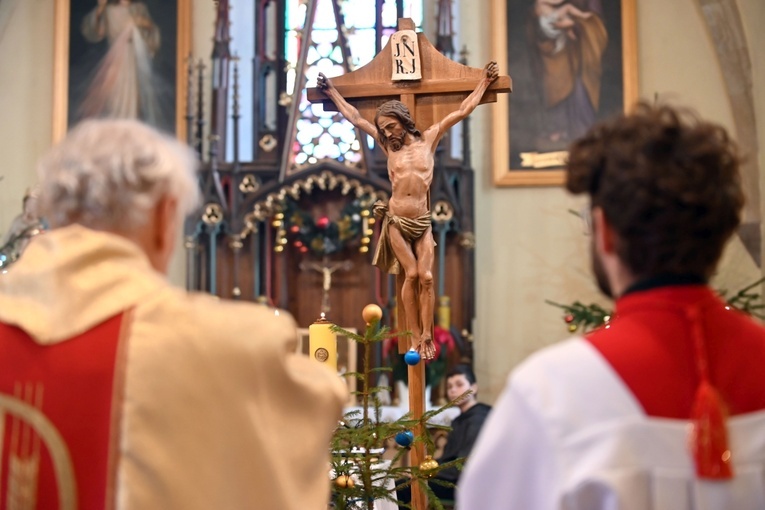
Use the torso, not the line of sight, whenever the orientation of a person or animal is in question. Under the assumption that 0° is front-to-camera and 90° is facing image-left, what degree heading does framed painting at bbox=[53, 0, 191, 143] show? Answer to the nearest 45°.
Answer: approximately 0°

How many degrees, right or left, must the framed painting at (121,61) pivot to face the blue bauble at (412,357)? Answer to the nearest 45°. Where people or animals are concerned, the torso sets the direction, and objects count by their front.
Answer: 0° — it already faces it

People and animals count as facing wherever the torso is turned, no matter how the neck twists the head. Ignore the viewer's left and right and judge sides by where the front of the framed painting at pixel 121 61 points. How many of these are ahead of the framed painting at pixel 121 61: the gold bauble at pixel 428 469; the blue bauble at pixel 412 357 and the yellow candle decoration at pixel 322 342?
3

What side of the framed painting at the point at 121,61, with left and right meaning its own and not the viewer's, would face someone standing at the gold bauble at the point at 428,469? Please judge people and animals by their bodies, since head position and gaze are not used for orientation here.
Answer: front

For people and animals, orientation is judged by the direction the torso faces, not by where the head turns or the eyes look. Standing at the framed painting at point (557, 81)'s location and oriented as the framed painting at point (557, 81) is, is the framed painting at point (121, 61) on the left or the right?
on its right

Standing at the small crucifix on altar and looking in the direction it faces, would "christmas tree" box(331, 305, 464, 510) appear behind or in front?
in front

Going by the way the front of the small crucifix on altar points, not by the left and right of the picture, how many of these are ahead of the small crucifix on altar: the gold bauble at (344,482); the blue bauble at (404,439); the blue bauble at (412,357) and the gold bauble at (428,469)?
4
